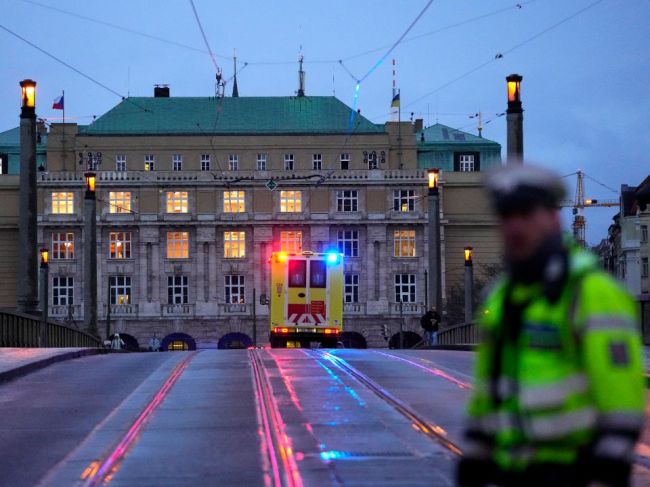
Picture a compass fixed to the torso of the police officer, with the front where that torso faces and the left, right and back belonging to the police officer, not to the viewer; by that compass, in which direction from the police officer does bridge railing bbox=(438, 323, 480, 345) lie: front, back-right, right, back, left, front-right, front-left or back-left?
back-right

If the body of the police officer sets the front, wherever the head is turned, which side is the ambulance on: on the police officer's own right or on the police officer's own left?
on the police officer's own right

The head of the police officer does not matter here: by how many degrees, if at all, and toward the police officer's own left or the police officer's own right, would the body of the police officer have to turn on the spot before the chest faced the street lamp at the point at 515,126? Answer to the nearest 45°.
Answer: approximately 135° to the police officer's own right

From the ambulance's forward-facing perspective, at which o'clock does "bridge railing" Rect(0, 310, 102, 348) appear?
The bridge railing is roughly at 9 o'clock from the ambulance.

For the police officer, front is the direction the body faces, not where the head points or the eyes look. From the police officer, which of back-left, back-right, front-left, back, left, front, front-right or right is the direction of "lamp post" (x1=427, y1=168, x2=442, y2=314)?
back-right

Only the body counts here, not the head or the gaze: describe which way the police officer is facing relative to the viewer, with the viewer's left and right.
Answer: facing the viewer and to the left of the viewer

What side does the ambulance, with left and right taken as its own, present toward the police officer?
back

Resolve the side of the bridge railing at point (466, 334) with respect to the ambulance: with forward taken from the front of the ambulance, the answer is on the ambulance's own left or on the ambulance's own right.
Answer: on the ambulance's own right

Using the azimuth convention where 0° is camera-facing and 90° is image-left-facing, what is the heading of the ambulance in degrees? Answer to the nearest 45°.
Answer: approximately 180°

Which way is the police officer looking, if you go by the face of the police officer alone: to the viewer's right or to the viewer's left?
to the viewer's left
